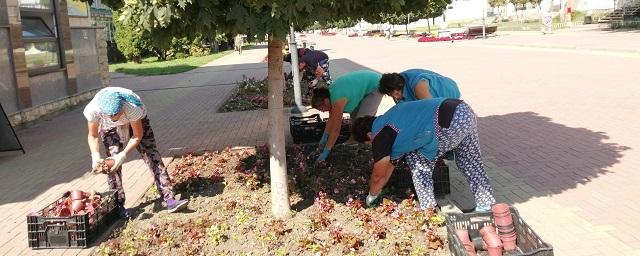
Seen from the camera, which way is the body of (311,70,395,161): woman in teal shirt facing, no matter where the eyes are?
to the viewer's left

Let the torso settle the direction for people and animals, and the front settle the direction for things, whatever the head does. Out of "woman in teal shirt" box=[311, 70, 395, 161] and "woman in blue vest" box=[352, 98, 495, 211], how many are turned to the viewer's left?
2

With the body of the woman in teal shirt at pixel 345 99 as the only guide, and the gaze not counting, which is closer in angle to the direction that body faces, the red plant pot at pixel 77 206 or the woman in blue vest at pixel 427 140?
the red plant pot

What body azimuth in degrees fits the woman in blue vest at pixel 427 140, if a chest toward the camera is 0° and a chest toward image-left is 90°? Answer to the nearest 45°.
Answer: approximately 90°

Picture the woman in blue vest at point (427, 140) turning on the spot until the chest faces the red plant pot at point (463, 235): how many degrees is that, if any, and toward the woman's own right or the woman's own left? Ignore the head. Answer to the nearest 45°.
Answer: approximately 90° to the woman's own left

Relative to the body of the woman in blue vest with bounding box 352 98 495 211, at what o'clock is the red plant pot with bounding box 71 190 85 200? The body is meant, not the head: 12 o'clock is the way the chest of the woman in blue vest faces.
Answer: The red plant pot is roughly at 12 o'clock from the woman in blue vest.
